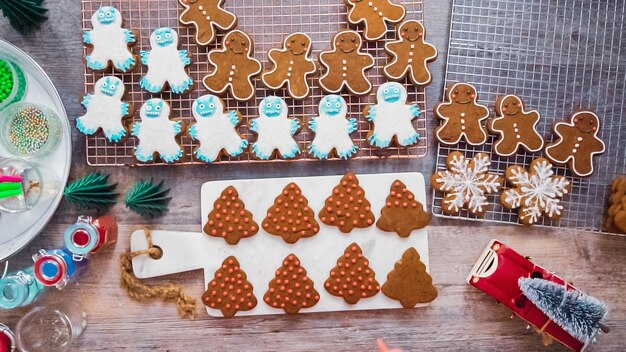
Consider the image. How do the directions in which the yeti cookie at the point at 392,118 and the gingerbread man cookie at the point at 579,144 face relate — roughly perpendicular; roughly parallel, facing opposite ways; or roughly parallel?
roughly parallel

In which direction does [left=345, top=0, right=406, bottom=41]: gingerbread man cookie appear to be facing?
toward the camera

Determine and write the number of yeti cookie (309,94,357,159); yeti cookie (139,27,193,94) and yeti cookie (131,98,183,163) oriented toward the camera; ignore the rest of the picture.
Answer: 3

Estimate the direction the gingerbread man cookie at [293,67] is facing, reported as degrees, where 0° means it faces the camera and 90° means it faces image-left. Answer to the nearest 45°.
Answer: approximately 0°

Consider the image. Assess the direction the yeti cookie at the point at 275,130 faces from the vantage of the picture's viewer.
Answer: facing the viewer

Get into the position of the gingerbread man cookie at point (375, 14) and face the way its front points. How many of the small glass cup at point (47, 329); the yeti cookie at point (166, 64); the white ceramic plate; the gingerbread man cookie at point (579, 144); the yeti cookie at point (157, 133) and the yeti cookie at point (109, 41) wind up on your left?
1

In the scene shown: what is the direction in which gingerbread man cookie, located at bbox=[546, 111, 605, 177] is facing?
toward the camera

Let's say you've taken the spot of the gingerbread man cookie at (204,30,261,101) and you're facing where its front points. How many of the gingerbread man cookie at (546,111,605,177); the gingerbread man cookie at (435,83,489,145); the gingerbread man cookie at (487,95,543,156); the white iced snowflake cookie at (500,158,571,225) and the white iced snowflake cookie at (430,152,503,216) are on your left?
5

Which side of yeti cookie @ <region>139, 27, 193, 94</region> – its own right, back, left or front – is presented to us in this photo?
front
